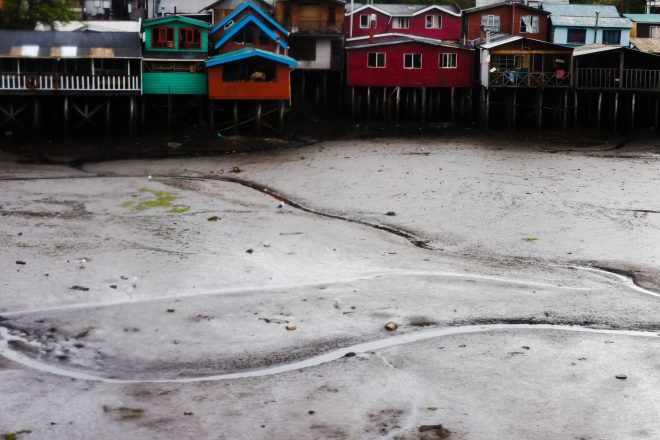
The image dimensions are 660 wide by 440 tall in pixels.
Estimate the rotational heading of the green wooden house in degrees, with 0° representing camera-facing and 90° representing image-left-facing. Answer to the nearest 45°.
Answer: approximately 0°

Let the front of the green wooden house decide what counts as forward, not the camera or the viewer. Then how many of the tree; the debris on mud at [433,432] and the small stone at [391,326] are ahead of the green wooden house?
2

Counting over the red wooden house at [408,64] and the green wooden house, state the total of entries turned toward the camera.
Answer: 2

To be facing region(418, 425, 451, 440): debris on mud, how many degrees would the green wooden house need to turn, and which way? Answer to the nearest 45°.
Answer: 0° — it already faces it

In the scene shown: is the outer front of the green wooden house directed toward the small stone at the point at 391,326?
yes

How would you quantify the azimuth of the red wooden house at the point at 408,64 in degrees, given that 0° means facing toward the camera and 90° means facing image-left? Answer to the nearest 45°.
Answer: approximately 0°

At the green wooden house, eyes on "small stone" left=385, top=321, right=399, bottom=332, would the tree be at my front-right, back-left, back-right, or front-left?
back-right

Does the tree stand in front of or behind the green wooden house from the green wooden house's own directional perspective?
behind
